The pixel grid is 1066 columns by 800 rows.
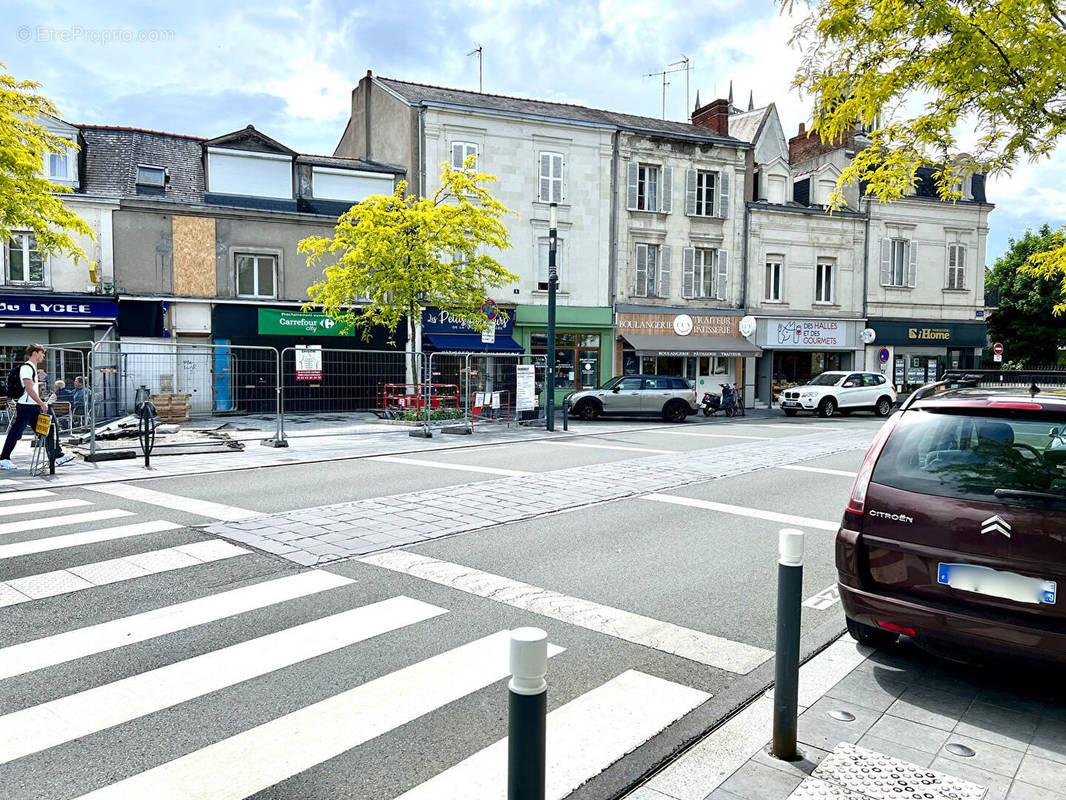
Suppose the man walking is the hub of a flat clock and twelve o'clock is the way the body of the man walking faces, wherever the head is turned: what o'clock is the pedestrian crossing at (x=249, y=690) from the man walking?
The pedestrian crossing is roughly at 3 o'clock from the man walking.

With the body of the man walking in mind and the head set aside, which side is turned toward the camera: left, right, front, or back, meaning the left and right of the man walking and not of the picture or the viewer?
right

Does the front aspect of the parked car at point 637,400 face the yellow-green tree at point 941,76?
no

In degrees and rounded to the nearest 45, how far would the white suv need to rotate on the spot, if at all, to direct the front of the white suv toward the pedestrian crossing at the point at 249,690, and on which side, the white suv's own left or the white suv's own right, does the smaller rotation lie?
approximately 45° to the white suv's own left

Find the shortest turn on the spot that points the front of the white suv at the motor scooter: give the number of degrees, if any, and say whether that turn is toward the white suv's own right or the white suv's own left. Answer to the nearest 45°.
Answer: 0° — it already faces it

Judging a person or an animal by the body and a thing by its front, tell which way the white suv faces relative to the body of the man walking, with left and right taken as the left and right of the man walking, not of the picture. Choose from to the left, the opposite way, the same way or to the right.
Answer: the opposite way

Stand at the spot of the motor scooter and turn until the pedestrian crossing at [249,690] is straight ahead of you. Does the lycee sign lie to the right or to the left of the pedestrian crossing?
right

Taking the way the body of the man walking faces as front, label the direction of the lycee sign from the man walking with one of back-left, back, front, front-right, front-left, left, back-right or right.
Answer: left

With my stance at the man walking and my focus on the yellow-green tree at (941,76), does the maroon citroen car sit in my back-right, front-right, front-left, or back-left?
front-right

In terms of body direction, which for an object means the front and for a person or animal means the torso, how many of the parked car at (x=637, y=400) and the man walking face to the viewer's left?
1

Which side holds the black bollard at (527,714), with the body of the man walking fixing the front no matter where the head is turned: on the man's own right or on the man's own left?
on the man's own right
